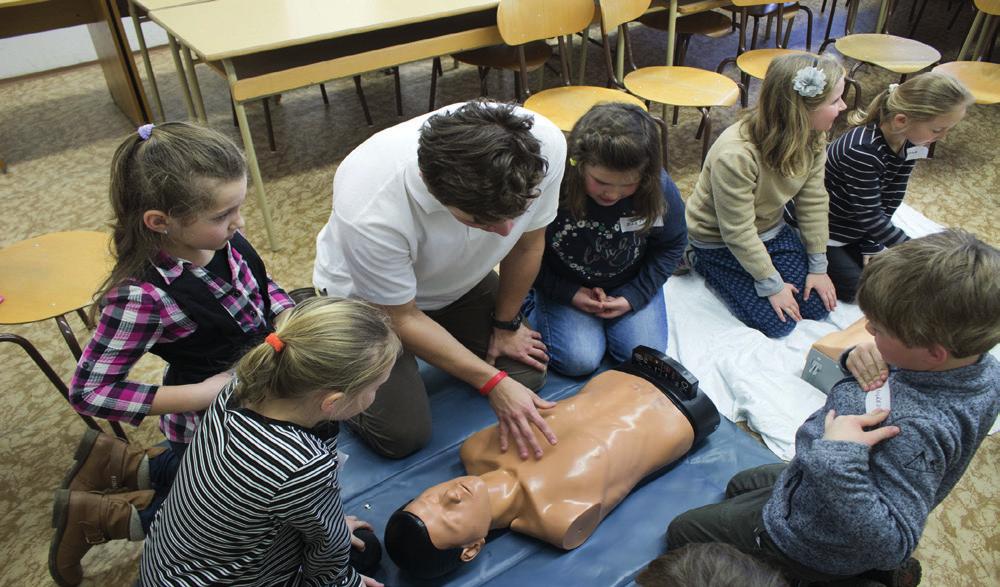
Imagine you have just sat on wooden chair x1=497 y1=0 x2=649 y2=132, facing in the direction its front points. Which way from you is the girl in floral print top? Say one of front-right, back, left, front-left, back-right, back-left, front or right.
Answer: front-right

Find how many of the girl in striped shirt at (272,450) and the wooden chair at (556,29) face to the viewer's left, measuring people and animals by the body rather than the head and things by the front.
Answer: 0

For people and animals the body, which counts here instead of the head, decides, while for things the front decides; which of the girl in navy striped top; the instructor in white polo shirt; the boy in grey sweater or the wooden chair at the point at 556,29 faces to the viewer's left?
the boy in grey sweater

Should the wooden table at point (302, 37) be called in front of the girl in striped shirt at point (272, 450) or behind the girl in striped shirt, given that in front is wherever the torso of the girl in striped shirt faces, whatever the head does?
in front

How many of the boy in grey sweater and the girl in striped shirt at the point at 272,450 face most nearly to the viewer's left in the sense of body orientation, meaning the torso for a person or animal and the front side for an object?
1

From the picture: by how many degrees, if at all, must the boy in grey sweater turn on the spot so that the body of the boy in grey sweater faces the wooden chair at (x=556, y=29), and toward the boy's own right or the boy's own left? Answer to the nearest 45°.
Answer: approximately 45° to the boy's own right

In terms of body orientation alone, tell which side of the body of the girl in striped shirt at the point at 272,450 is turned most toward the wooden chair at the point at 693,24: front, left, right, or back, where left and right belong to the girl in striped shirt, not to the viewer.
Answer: front

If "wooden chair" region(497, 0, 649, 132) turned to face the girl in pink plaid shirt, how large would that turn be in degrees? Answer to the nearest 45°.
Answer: approximately 45° to its right

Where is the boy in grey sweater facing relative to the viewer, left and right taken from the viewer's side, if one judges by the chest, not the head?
facing to the left of the viewer

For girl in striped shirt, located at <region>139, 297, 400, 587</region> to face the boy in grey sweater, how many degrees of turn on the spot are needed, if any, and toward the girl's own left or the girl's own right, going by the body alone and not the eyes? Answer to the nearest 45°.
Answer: approximately 90° to the girl's own right

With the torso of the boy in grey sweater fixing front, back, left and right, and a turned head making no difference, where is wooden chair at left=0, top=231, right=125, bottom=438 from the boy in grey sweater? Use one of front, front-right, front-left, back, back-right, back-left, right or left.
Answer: front
